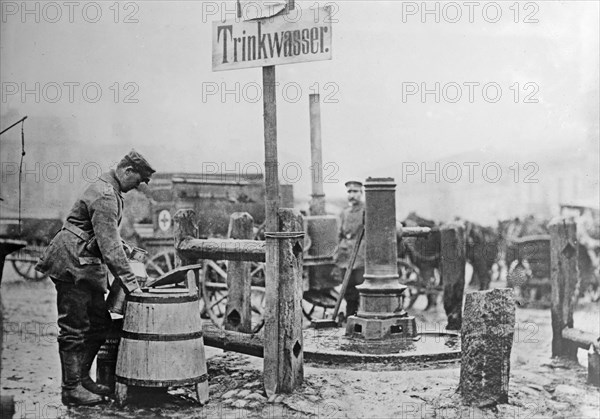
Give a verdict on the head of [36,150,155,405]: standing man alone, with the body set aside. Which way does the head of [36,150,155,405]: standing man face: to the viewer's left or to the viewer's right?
to the viewer's right

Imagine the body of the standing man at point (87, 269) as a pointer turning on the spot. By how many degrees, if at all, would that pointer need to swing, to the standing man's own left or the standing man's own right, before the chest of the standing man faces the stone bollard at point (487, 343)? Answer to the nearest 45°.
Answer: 0° — they already face it

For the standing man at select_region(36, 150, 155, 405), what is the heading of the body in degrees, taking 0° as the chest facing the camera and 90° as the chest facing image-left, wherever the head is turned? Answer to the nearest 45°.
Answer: approximately 270°

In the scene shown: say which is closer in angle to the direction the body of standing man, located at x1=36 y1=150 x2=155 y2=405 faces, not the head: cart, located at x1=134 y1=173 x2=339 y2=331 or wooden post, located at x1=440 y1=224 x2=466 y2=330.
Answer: the wooden post

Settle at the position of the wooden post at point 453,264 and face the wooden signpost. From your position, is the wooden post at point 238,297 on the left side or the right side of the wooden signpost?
right

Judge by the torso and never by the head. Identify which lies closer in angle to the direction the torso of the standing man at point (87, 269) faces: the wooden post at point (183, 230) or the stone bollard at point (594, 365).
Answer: the stone bollard

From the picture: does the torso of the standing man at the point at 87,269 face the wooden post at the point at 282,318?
yes

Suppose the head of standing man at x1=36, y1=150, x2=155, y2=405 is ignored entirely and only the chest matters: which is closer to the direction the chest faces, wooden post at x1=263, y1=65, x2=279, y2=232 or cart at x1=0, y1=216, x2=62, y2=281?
the wooden post

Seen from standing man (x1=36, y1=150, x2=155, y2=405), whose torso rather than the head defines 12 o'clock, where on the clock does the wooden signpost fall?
The wooden signpost is roughly at 12 o'clock from the standing man.
